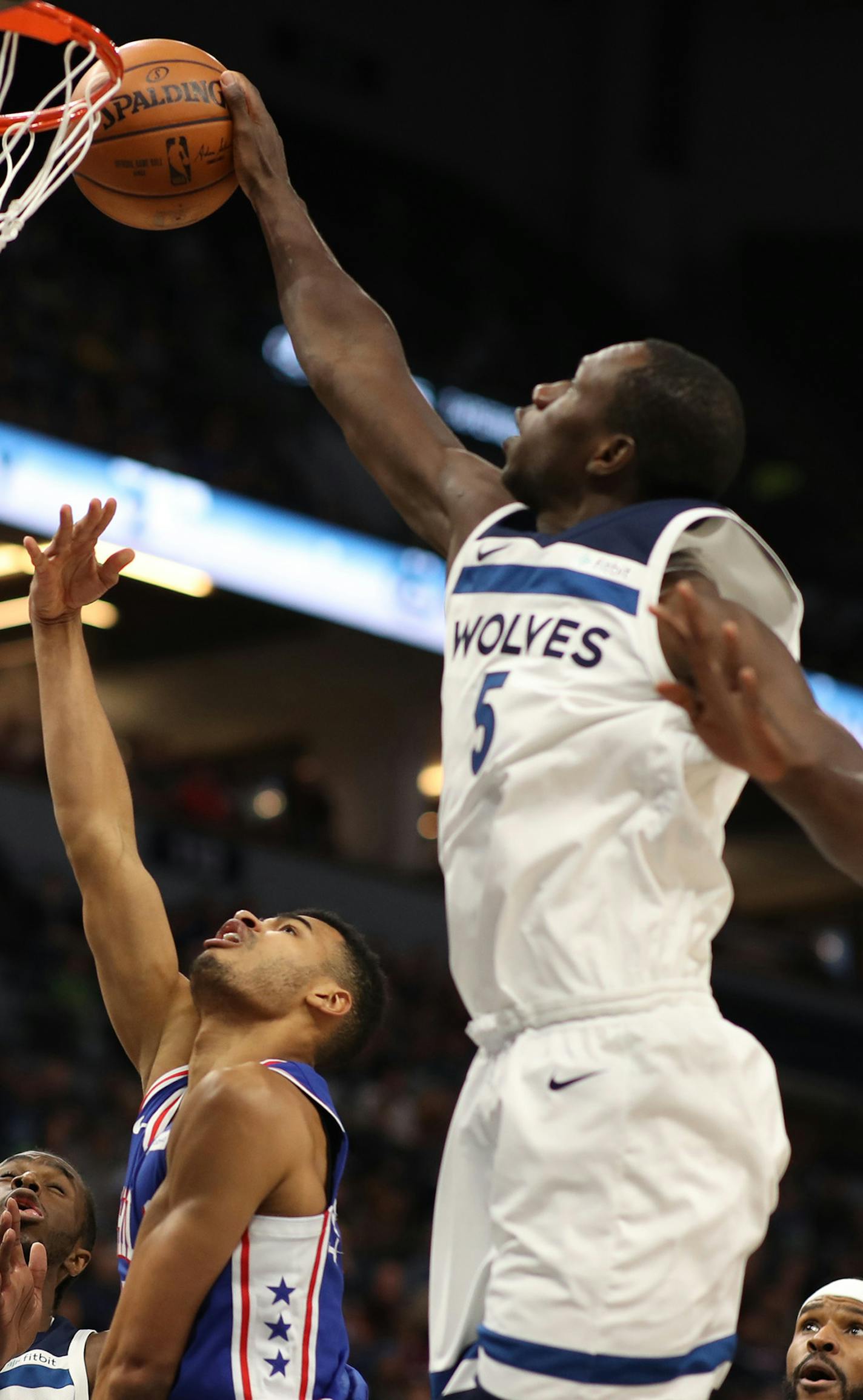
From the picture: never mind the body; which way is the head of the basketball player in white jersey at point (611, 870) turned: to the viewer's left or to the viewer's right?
to the viewer's left

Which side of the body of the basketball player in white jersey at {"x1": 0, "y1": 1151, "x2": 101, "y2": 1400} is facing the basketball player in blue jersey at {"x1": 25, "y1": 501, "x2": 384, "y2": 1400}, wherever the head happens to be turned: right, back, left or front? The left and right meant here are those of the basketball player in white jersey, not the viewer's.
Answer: left

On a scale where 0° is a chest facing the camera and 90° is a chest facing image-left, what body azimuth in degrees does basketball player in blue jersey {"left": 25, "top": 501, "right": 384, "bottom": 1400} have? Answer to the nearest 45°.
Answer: approximately 90°

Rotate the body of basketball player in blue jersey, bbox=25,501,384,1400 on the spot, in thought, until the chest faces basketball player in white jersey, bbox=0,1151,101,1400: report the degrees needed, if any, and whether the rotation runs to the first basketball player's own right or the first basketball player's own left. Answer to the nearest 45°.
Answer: approximately 45° to the first basketball player's own right

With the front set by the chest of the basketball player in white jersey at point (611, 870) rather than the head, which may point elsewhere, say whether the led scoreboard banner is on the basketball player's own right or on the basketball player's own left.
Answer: on the basketball player's own right

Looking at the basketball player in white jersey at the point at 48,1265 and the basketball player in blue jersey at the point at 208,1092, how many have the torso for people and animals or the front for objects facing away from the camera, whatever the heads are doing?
0

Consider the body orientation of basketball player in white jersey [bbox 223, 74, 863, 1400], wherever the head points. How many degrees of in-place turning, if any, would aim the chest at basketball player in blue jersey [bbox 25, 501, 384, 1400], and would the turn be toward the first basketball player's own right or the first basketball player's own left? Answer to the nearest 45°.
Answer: approximately 90° to the first basketball player's own right

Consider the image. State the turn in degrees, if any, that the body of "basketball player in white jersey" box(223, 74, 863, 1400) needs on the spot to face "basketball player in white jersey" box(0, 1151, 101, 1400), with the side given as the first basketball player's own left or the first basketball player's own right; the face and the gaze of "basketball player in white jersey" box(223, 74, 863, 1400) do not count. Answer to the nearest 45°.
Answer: approximately 90° to the first basketball player's own right

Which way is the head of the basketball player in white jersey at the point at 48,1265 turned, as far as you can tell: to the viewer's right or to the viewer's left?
to the viewer's left
